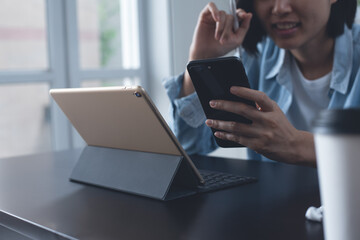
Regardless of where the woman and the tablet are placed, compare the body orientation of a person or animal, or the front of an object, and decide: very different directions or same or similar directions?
very different directions

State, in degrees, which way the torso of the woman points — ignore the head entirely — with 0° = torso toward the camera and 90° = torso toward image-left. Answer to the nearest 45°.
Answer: approximately 45°

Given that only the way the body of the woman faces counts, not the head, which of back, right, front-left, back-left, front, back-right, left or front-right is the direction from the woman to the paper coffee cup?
front-left

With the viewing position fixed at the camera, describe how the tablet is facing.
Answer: facing away from the viewer and to the right of the viewer

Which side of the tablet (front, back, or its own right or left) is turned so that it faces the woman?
front
